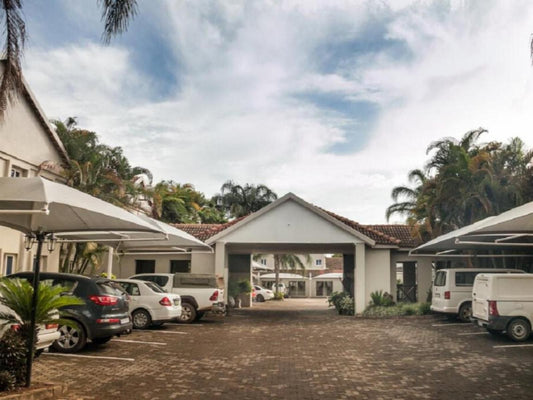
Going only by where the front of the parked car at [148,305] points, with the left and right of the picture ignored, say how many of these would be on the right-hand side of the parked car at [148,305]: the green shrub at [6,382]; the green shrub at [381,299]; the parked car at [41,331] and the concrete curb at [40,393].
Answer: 1

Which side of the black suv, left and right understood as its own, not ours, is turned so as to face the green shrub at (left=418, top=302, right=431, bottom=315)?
right

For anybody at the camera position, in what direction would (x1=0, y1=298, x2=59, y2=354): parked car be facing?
facing away from the viewer and to the left of the viewer

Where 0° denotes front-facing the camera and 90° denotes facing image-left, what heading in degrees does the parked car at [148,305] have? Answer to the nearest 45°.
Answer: approximately 135°

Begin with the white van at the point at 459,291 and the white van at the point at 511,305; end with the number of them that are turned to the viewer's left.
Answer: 0

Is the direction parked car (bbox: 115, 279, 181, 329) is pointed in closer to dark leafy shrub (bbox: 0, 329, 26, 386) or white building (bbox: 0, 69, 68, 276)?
the white building

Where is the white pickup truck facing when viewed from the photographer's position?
facing away from the viewer and to the left of the viewer

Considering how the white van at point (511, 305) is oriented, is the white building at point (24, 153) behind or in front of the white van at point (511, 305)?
behind

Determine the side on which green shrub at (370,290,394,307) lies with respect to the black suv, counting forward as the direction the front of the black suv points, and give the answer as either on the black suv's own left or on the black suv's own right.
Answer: on the black suv's own right
